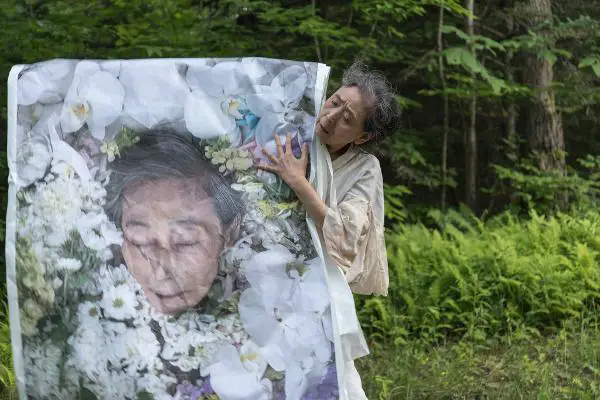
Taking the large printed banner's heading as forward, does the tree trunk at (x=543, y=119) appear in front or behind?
behind

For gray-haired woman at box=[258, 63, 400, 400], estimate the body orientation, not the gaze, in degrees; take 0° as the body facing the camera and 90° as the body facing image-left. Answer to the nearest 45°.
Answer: approximately 45°

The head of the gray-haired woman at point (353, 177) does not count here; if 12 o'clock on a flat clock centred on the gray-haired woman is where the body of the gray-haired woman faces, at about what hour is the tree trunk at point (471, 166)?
The tree trunk is roughly at 5 o'clock from the gray-haired woman.

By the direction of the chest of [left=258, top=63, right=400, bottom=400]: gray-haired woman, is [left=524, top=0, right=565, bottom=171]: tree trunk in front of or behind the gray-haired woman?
behind
